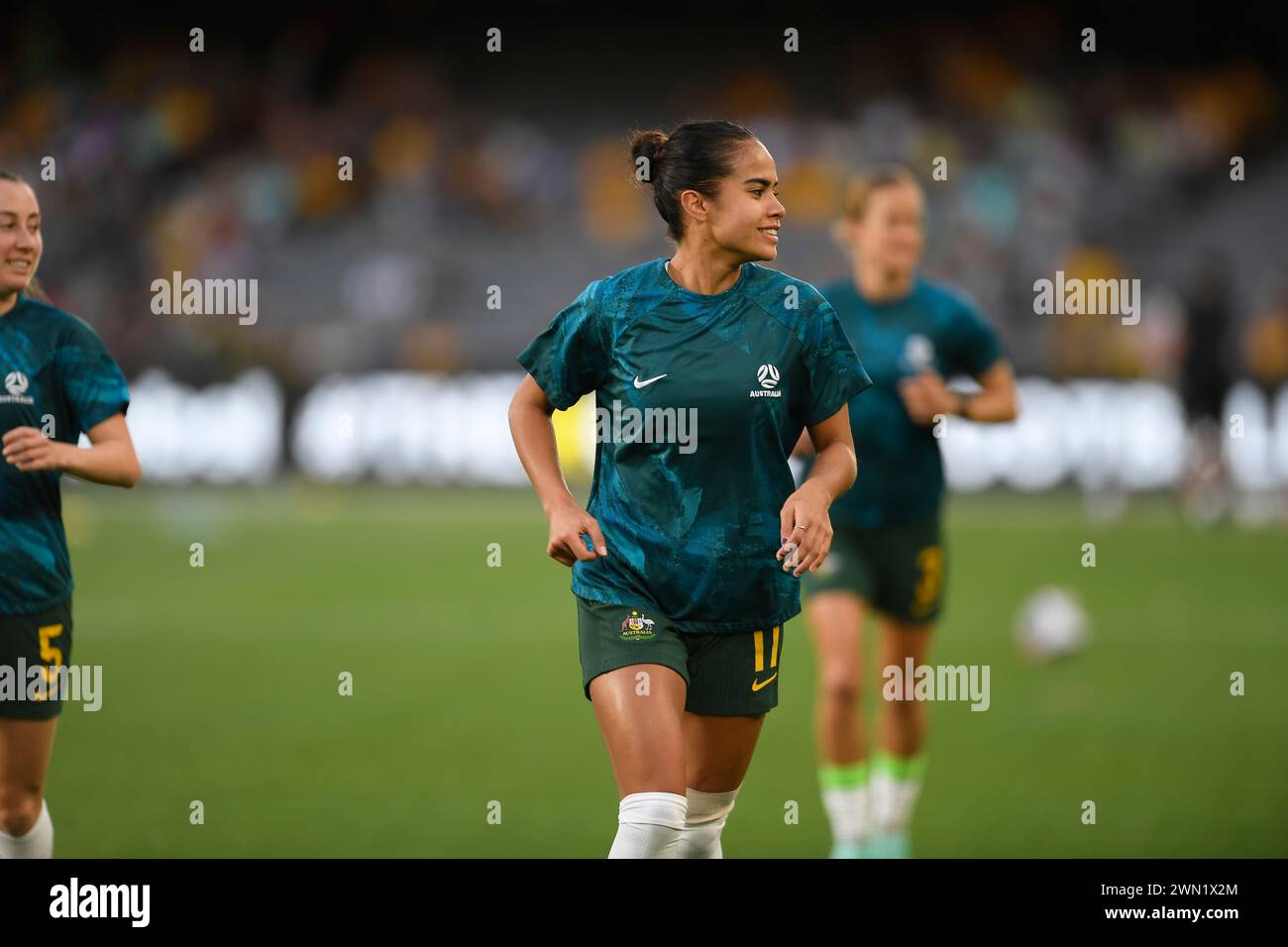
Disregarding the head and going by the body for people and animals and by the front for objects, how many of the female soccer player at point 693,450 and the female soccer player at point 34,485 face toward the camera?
2

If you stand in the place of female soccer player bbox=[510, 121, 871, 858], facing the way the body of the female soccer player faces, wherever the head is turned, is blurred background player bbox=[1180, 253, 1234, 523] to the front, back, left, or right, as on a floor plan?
back

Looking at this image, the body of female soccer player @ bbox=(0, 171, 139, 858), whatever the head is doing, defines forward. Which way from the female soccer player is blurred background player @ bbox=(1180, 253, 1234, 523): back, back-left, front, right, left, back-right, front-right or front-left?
back-left

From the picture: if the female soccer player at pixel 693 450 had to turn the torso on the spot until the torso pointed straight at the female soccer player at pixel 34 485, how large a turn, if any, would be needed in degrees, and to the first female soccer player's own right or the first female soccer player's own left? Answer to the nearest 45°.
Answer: approximately 90° to the first female soccer player's own right

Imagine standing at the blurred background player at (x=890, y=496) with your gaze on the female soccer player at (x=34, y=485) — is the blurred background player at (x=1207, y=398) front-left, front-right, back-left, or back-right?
back-right

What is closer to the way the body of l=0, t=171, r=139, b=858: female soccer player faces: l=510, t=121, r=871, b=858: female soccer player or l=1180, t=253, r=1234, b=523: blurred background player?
the female soccer player

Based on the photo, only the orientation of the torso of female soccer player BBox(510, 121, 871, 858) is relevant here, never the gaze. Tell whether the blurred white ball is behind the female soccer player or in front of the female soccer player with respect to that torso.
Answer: behind

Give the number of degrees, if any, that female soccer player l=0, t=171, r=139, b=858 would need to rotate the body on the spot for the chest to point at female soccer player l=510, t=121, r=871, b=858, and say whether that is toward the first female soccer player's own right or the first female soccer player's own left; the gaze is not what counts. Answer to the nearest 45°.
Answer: approximately 45° to the first female soccer player's own left

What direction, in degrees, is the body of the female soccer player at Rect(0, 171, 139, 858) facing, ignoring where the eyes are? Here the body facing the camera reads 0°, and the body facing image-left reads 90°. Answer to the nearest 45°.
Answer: approximately 0°

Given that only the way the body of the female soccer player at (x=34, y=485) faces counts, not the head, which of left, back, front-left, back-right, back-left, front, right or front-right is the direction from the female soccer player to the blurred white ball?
back-left

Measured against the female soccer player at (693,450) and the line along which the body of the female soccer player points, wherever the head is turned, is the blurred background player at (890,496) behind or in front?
behind

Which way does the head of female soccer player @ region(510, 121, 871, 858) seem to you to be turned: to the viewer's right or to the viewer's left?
to the viewer's right
